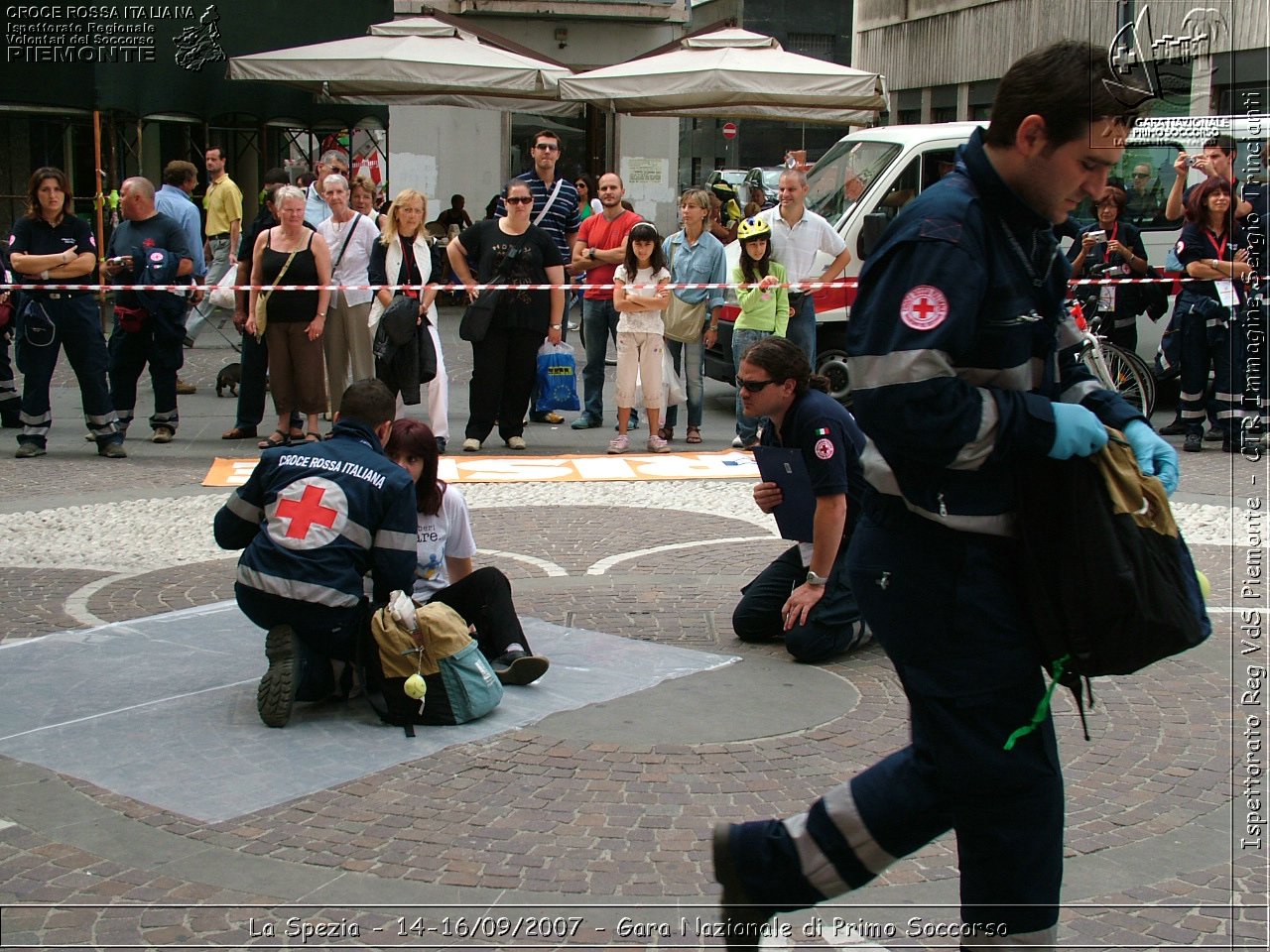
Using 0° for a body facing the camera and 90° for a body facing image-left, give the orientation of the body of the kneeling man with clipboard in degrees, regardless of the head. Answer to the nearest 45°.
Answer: approximately 45°

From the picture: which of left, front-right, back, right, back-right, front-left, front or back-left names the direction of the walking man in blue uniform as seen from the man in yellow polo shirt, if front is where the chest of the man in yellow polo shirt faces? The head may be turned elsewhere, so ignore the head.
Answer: front-left

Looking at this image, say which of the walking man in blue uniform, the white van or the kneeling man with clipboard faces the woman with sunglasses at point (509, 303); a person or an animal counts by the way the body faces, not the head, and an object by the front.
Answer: the white van

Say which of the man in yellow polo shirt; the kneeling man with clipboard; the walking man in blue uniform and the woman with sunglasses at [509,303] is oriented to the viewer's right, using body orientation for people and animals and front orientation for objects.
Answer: the walking man in blue uniform

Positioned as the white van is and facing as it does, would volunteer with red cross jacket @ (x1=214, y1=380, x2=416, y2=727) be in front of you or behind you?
in front

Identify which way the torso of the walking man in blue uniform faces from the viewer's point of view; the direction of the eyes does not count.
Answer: to the viewer's right

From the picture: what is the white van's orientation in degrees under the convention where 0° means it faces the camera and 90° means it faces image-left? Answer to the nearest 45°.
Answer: approximately 45°

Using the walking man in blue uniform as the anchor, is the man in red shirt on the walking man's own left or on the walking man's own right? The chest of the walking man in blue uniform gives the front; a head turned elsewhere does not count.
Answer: on the walking man's own left

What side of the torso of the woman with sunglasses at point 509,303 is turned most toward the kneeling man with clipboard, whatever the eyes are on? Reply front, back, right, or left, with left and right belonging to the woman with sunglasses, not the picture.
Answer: front

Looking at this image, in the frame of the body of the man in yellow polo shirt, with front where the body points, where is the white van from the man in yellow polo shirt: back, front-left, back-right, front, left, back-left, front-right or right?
left

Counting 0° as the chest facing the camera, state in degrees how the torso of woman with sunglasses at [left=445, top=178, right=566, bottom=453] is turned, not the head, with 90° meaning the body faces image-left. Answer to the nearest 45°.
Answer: approximately 0°

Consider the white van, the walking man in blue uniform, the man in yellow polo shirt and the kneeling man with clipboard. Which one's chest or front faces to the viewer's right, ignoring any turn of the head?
the walking man in blue uniform
